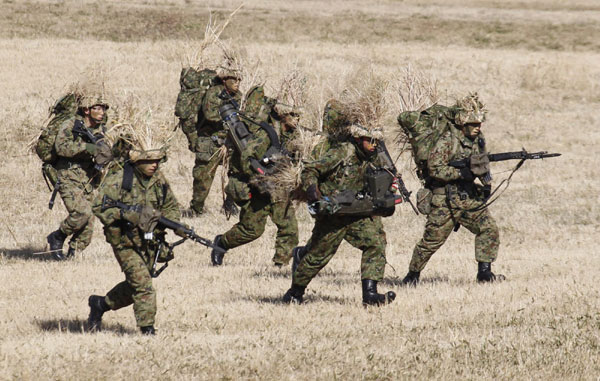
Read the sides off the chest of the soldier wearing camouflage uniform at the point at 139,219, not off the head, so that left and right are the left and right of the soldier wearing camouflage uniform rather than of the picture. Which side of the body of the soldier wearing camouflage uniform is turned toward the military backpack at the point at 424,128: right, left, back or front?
left

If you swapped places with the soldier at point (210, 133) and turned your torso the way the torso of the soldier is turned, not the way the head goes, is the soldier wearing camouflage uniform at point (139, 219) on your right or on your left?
on your right

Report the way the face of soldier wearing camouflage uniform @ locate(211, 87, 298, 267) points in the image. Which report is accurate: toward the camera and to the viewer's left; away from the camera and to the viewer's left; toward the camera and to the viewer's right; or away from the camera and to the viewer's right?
toward the camera and to the viewer's right

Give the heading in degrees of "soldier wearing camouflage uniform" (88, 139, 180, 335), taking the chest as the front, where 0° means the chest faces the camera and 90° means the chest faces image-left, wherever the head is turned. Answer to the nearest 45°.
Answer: approximately 315°

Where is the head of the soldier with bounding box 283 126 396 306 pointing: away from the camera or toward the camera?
toward the camera

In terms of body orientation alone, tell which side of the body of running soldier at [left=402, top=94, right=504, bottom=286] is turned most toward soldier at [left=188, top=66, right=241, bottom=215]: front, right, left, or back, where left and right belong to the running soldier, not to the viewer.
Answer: back

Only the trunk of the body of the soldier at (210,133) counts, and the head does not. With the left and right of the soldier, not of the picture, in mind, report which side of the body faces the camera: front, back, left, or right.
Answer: right

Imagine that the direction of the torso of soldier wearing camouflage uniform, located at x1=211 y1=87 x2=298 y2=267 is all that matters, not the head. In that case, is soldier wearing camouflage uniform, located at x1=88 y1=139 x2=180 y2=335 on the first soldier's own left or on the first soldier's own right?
on the first soldier's own right

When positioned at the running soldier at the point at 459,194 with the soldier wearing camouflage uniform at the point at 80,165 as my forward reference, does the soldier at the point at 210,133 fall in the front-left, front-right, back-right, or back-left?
front-right

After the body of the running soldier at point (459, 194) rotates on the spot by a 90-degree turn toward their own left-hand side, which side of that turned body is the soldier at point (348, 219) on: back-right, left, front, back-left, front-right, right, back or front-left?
back

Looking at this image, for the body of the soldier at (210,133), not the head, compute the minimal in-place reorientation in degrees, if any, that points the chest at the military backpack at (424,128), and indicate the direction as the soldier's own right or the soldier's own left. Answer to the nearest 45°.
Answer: approximately 45° to the soldier's own right

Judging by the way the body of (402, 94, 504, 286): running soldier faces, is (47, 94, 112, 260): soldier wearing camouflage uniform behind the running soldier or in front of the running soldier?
behind

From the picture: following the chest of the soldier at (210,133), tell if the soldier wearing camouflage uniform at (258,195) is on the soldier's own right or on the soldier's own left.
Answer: on the soldier's own right

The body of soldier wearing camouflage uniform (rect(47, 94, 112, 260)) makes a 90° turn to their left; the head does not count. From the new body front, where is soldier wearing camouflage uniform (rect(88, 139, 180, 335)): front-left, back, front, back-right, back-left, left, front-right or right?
back-right

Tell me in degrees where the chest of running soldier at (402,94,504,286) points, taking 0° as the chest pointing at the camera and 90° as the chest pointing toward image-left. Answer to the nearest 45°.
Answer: approximately 315°

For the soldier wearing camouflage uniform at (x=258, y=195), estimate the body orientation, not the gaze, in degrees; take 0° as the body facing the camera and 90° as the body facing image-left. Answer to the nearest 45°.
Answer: approximately 270°
